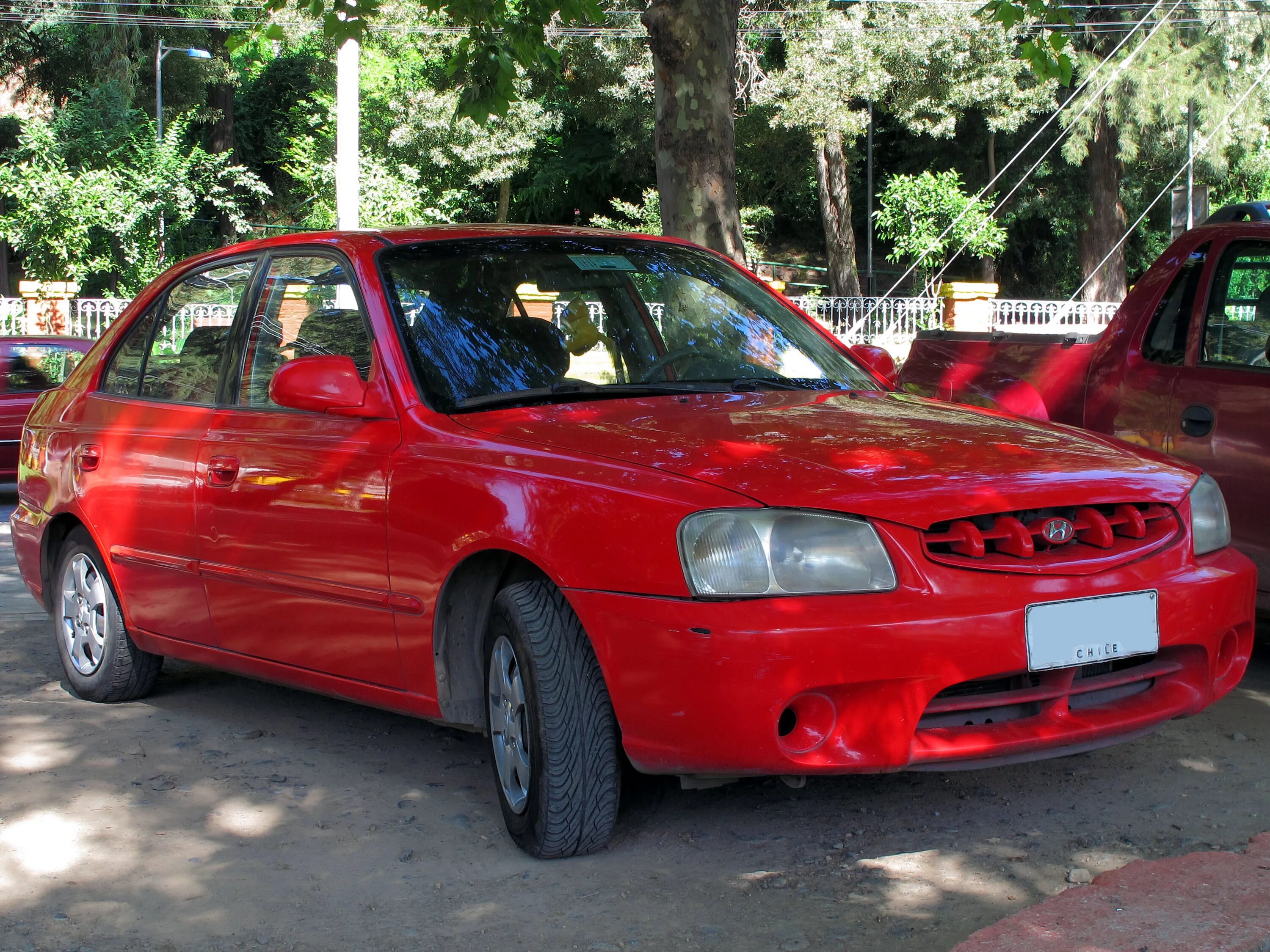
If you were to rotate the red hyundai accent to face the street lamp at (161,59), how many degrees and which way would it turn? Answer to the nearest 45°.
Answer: approximately 135° to its left

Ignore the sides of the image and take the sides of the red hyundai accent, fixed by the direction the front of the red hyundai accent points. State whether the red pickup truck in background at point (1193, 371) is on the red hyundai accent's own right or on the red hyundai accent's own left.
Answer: on the red hyundai accent's own left

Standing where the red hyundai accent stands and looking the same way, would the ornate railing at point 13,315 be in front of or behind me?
behind

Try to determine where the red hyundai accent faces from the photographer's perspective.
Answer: facing the viewer and to the right of the viewer

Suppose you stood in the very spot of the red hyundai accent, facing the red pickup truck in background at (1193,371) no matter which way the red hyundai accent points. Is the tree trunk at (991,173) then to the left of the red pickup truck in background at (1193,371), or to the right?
left

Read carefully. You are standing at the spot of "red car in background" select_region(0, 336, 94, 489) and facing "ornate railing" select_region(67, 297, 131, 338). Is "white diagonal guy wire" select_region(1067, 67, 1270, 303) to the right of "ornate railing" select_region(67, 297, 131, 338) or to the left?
right

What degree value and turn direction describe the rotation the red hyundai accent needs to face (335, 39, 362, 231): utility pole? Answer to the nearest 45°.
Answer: approximately 135° to its left

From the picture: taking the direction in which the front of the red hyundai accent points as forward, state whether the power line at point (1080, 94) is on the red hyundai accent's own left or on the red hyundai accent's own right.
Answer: on the red hyundai accent's own left

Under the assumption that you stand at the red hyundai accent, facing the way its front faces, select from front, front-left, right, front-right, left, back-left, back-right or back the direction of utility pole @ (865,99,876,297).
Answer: back-left
